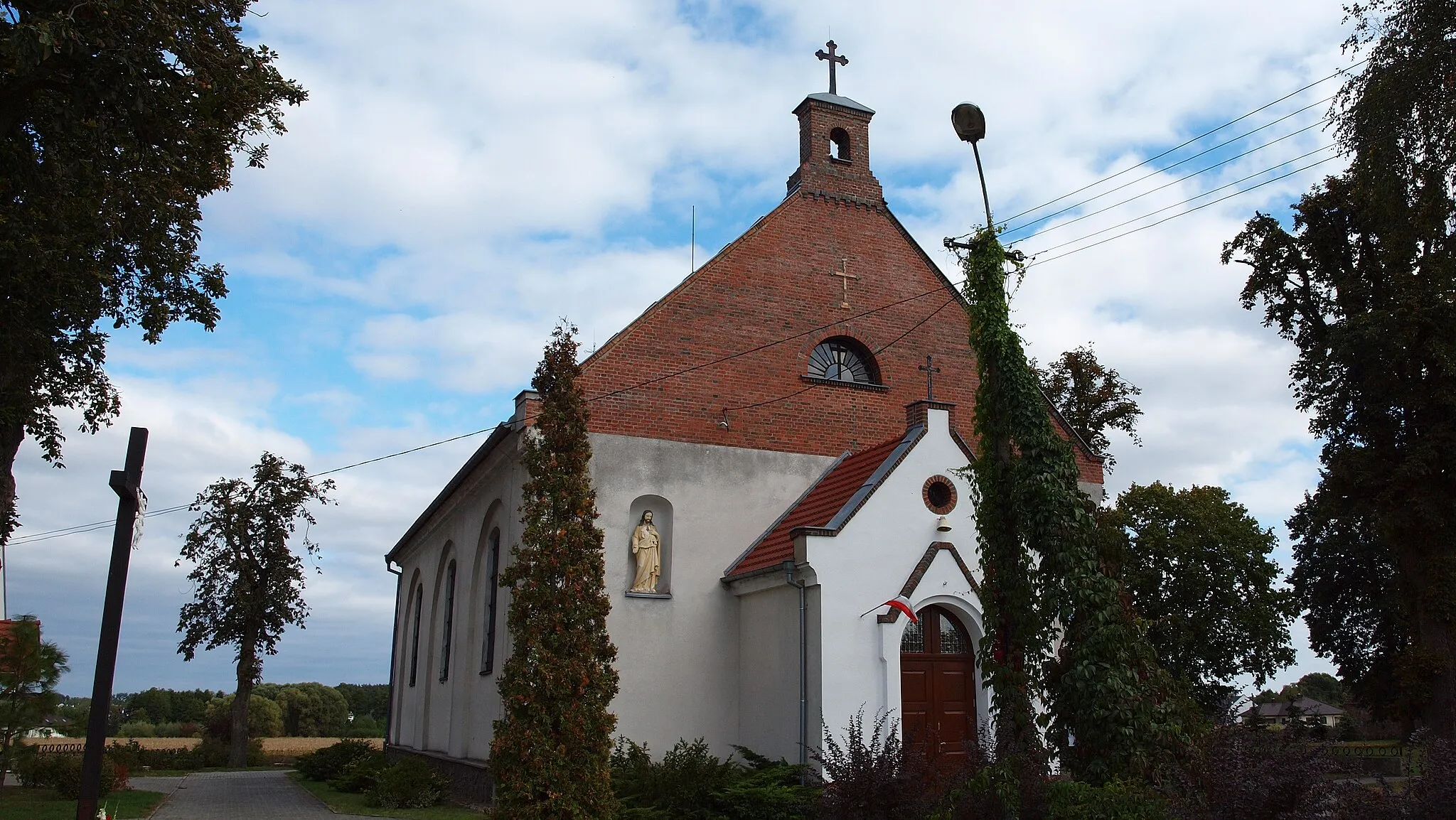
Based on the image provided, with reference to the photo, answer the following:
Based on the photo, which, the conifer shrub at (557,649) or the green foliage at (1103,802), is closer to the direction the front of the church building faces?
the green foliage

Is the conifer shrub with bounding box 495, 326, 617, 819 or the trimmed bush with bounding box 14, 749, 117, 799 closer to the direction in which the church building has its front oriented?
the conifer shrub

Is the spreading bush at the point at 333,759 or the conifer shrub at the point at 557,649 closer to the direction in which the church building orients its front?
the conifer shrub

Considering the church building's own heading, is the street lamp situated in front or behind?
in front

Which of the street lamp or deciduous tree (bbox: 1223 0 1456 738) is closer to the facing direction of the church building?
the street lamp

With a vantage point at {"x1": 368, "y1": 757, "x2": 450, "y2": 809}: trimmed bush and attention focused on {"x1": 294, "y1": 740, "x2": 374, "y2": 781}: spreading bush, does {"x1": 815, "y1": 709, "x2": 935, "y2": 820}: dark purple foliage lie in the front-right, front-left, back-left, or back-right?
back-right

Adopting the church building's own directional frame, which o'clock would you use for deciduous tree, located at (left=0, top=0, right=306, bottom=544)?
The deciduous tree is roughly at 3 o'clock from the church building.

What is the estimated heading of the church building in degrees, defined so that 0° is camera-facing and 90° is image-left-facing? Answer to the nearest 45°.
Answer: approximately 315°

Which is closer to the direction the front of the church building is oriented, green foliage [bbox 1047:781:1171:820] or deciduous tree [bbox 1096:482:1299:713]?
the green foliage

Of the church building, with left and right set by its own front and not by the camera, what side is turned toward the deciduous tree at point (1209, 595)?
left

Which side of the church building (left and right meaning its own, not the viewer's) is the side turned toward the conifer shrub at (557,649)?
front

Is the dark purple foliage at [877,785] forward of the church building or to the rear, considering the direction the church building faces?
forward
